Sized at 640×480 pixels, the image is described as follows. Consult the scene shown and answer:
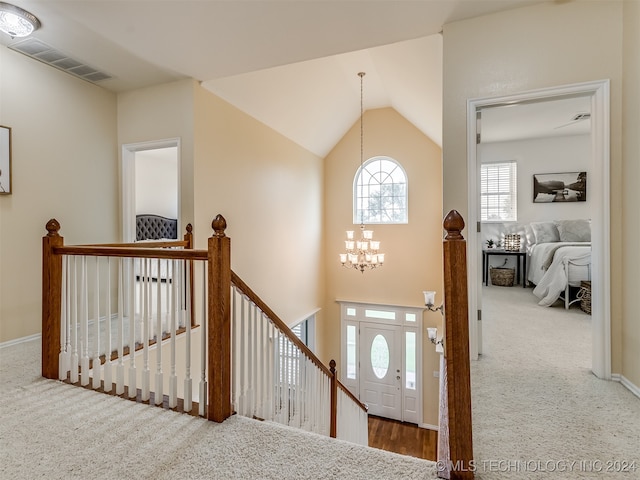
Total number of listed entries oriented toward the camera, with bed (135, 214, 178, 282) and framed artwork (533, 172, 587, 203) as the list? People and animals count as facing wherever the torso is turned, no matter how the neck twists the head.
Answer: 2

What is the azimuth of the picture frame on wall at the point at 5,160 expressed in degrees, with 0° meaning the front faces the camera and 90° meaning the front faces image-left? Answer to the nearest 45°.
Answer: approximately 315°

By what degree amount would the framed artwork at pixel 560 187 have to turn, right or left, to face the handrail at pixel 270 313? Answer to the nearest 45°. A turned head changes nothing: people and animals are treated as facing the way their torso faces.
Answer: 0° — it already faces it

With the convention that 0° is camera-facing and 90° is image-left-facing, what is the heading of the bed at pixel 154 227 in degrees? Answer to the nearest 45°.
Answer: approximately 0°

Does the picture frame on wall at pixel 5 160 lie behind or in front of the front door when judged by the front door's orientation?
in front

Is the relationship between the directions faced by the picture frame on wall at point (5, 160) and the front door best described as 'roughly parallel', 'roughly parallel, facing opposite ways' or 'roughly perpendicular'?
roughly perpendicular

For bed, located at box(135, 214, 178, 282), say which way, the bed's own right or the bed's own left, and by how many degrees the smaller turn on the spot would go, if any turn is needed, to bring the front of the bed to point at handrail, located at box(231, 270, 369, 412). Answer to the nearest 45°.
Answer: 0° — it already faces it
